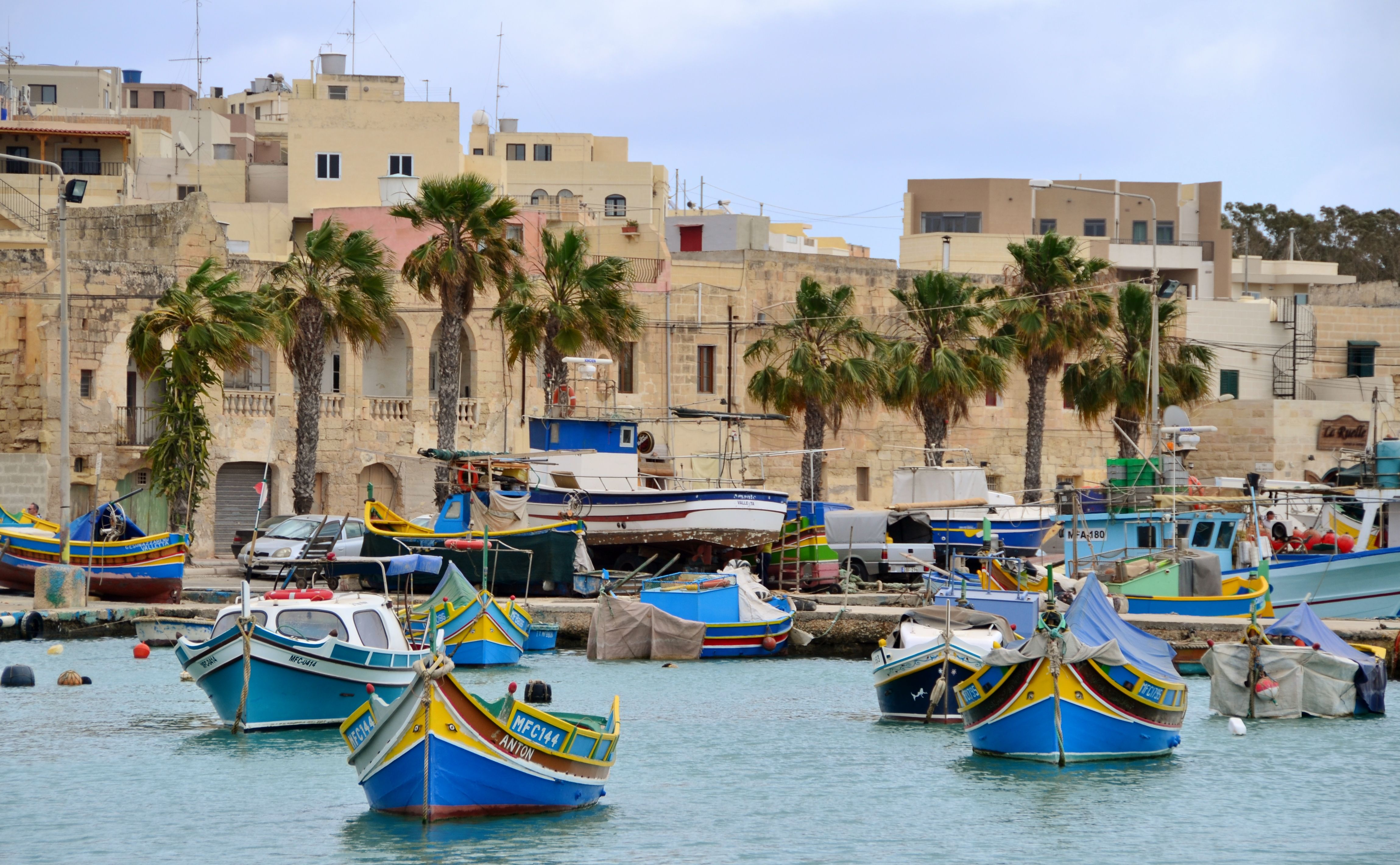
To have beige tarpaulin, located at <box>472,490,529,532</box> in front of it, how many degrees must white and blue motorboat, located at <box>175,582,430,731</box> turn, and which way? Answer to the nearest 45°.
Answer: approximately 135° to its right

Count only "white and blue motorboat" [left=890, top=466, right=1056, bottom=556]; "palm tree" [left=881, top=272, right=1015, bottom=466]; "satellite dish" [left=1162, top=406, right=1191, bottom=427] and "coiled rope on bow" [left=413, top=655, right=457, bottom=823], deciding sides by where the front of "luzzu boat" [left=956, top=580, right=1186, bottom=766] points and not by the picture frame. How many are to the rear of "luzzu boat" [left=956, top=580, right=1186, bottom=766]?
3

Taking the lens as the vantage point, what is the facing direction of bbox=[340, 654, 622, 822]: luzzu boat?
facing the viewer and to the left of the viewer

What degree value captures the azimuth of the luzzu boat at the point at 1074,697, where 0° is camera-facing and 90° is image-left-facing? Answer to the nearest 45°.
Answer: approximately 0°

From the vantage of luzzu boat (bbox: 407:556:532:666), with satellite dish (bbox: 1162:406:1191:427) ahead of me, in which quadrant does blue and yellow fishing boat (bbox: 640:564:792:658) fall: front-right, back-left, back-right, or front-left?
front-right

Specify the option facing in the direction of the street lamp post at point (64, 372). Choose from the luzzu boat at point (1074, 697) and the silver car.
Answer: the silver car

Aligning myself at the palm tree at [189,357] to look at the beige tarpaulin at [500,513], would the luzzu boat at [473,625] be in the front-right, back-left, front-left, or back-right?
front-right
